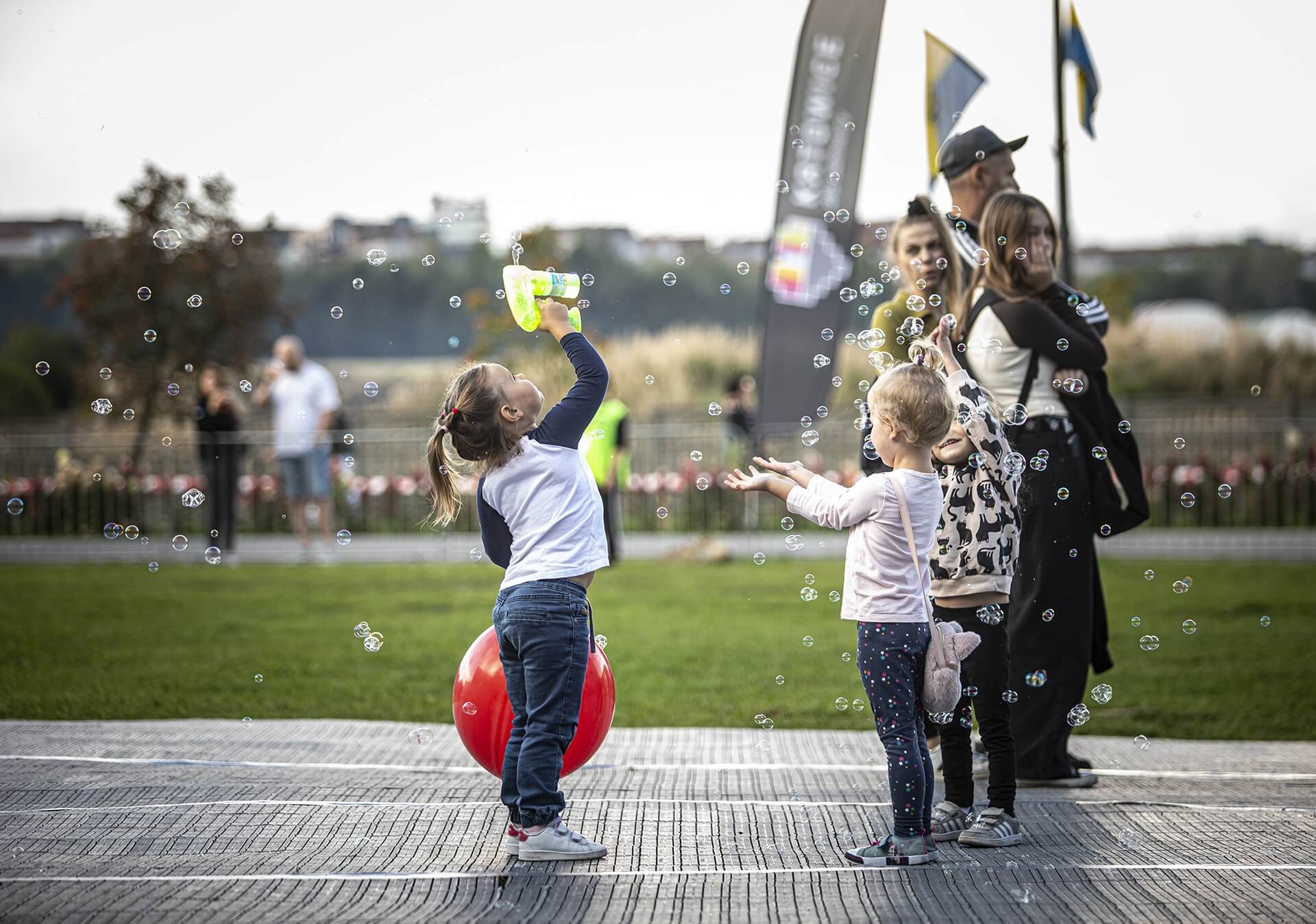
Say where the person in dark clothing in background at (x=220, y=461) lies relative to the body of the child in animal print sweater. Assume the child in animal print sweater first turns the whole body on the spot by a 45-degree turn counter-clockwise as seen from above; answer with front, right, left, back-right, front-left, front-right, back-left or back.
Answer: back-right

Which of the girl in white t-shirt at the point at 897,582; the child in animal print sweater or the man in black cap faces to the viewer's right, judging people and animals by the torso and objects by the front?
the man in black cap

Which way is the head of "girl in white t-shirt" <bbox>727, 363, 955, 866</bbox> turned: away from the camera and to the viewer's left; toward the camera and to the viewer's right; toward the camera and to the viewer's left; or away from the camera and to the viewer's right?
away from the camera and to the viewer's left

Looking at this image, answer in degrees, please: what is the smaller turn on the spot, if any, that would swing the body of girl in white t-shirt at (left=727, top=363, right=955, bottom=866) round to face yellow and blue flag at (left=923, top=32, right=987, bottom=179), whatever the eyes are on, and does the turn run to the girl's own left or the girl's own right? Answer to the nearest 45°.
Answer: approximately 90° to the girl's own right

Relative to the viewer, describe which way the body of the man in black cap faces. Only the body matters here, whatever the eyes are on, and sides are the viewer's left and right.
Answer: facing to the right of the viewer

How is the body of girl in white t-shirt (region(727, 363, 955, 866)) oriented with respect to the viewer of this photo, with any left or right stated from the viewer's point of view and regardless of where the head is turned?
facing to the left of the viewer

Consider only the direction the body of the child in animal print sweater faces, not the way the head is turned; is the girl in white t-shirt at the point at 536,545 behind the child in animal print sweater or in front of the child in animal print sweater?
in front

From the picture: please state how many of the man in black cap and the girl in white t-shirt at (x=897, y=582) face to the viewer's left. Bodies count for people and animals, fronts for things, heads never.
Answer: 1

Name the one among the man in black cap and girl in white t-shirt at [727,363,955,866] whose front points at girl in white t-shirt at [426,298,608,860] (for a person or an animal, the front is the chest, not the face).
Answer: girl in white t-shirt at [727,363,955,866]

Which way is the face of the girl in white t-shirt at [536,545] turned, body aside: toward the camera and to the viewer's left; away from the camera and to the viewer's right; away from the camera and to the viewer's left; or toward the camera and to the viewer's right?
away from the camera and to the viewer's right
